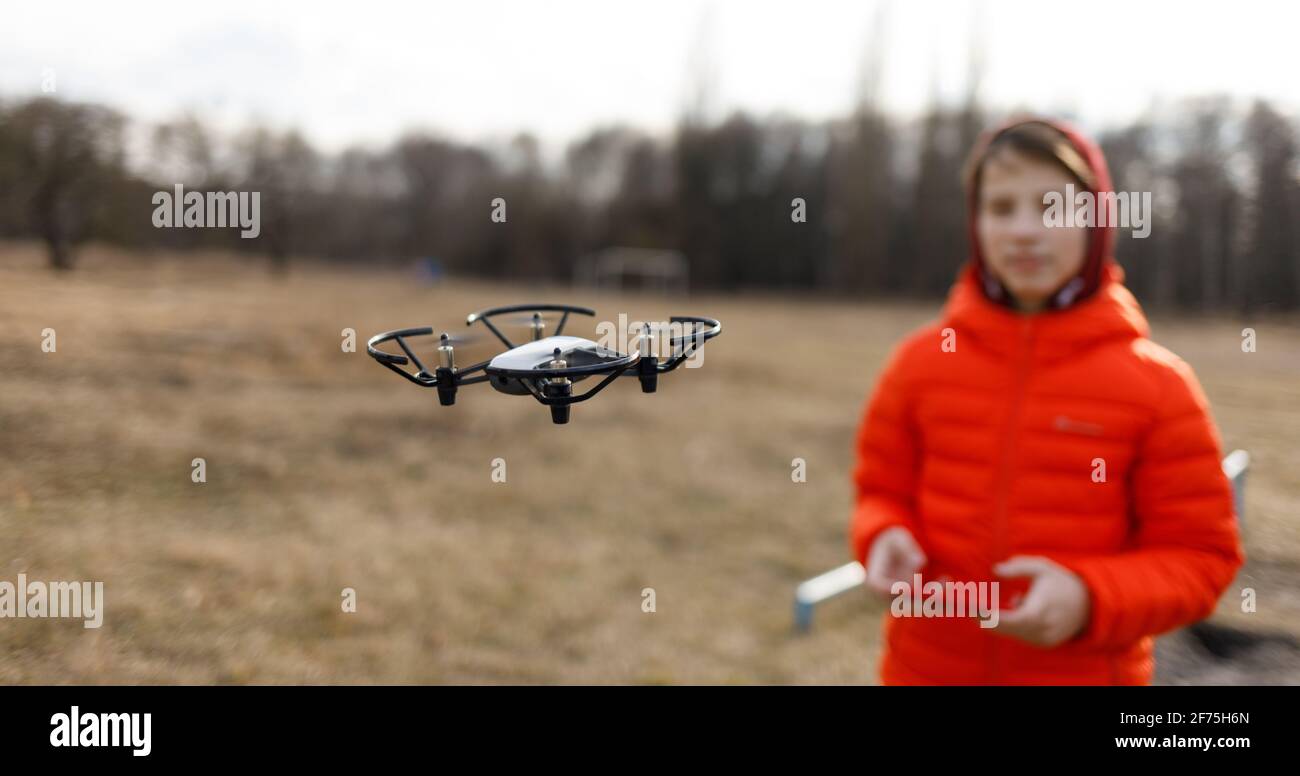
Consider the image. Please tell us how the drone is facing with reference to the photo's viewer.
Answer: facing the viewer and to the left of the viewer
